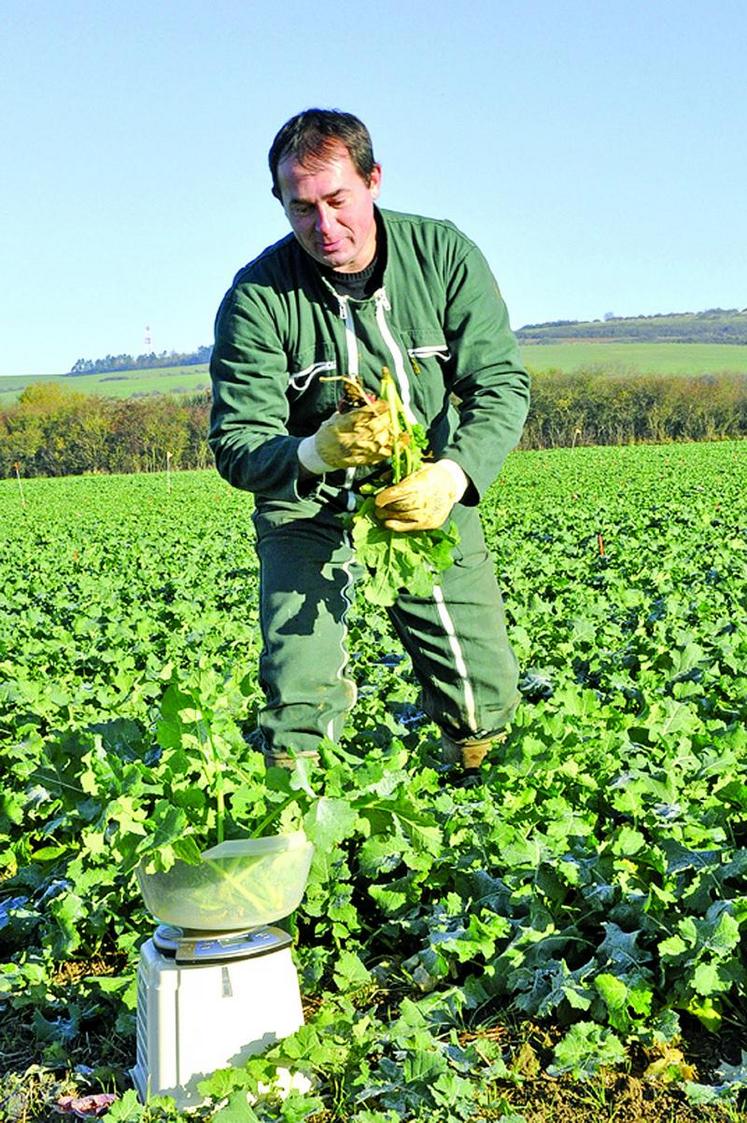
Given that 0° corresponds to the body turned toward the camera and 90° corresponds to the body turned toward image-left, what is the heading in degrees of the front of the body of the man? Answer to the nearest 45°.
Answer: approximately 0°

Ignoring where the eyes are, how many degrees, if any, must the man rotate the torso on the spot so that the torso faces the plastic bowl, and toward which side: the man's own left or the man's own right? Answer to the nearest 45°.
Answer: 0° — they already face it

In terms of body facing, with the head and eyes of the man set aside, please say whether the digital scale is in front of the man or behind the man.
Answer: in front
